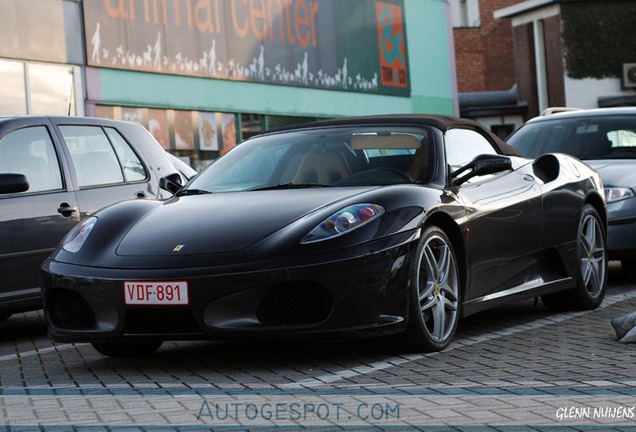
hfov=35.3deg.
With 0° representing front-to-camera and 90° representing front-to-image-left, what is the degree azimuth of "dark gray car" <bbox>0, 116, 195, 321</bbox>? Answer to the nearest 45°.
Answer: approximately 45°

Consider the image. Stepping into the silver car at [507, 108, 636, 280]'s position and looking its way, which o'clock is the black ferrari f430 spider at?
The black ferrari f430 spider is roughly at 11 o'clock from the silver car.

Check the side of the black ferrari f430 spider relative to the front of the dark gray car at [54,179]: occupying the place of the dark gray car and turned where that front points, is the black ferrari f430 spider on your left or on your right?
on your left

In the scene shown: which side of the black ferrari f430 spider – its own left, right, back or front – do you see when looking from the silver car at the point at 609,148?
back

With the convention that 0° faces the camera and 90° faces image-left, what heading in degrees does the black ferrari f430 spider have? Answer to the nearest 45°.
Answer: approximately 45°

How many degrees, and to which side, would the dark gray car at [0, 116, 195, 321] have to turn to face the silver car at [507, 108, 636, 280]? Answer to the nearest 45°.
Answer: approximately 135° to its left

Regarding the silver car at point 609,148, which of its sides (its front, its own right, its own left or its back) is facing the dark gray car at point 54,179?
front

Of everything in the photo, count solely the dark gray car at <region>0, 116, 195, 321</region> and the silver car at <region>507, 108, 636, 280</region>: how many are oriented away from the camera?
0

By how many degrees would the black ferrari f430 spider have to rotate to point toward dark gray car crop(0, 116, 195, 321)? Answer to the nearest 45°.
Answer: approximately 90° to its right

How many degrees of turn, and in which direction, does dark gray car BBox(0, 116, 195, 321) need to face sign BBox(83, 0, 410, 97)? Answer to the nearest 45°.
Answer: approximately 135° to its right
